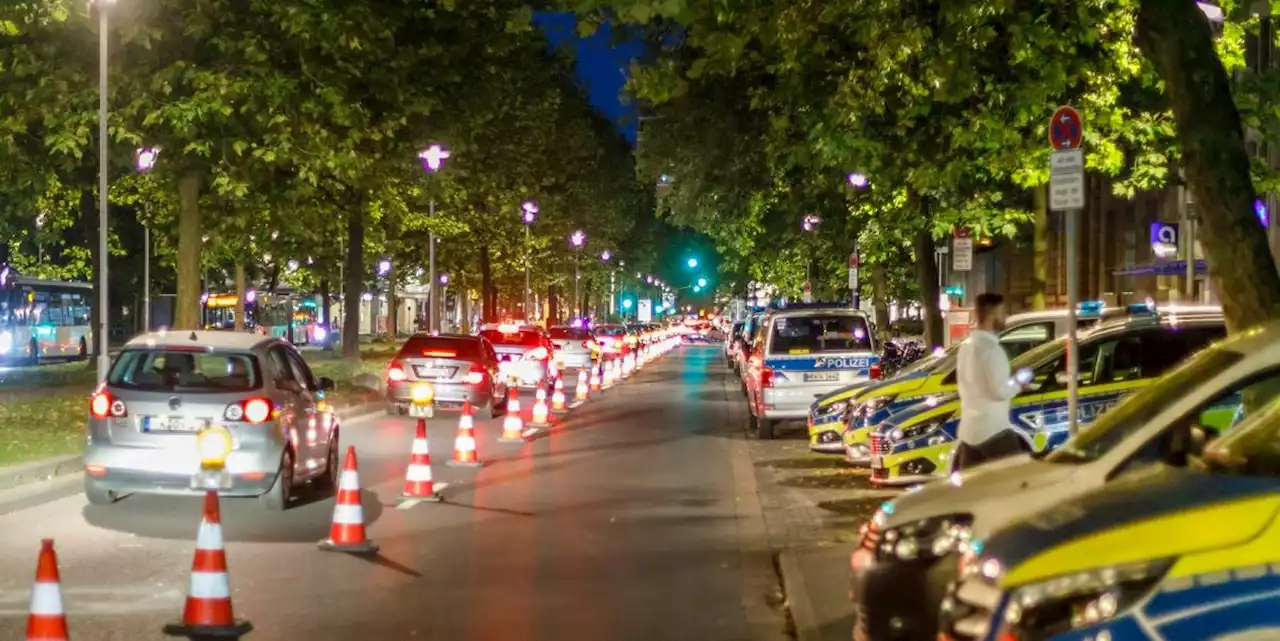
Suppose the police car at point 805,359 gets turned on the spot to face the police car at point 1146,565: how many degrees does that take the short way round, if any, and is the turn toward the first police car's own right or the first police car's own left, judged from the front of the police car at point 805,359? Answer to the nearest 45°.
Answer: approximately 180°

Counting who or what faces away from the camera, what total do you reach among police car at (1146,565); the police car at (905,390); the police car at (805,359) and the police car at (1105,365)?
1

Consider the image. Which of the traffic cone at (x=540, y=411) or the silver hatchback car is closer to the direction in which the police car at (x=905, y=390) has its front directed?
the silver hatchback car

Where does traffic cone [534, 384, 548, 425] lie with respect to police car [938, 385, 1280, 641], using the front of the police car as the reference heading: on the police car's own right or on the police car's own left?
on the police car's own right

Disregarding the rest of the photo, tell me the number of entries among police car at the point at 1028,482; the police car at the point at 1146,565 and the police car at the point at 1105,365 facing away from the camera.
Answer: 0

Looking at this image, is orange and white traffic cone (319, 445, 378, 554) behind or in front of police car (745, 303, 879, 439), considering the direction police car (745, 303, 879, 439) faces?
behind

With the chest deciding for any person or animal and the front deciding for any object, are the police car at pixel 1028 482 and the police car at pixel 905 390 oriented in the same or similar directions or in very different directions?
same or similar directions

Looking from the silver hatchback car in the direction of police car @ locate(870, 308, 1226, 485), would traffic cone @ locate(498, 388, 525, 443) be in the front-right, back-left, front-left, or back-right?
front-left

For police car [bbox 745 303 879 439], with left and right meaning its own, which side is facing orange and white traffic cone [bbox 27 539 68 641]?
back

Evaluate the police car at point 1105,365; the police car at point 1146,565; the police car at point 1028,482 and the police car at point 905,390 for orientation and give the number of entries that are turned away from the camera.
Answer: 0

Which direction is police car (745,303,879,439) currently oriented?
away from the camera

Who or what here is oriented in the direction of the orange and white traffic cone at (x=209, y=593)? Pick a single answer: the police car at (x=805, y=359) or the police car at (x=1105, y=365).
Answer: the police car at (x=1105, y=365)

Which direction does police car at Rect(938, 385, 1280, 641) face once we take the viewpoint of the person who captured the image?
facing the viewer and to the left of the viewer

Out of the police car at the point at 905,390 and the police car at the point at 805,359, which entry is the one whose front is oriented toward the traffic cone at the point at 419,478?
the police car at the point at 905,390

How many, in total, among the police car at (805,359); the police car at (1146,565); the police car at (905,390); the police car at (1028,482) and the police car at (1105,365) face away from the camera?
1
